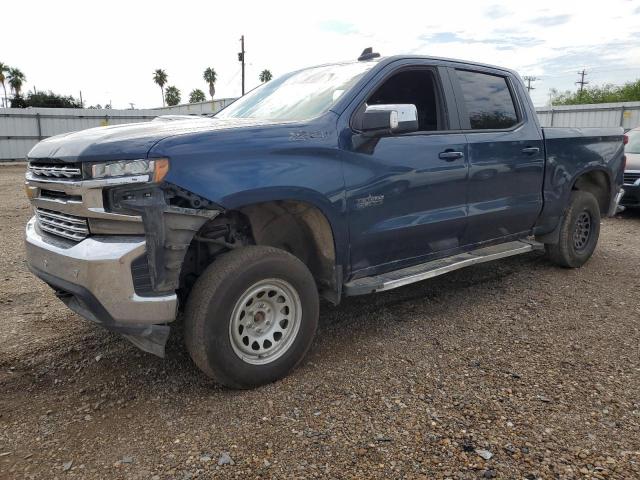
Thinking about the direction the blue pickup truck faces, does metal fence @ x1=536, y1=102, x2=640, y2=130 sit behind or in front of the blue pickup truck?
behind

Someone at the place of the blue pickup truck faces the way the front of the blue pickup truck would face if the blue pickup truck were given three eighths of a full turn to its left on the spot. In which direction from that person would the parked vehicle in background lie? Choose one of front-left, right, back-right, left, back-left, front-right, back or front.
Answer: front-left

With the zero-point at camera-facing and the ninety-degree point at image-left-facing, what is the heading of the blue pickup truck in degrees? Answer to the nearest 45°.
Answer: approximately 45°

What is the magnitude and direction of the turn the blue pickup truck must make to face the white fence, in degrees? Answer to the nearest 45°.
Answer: approximately 90° to its right
